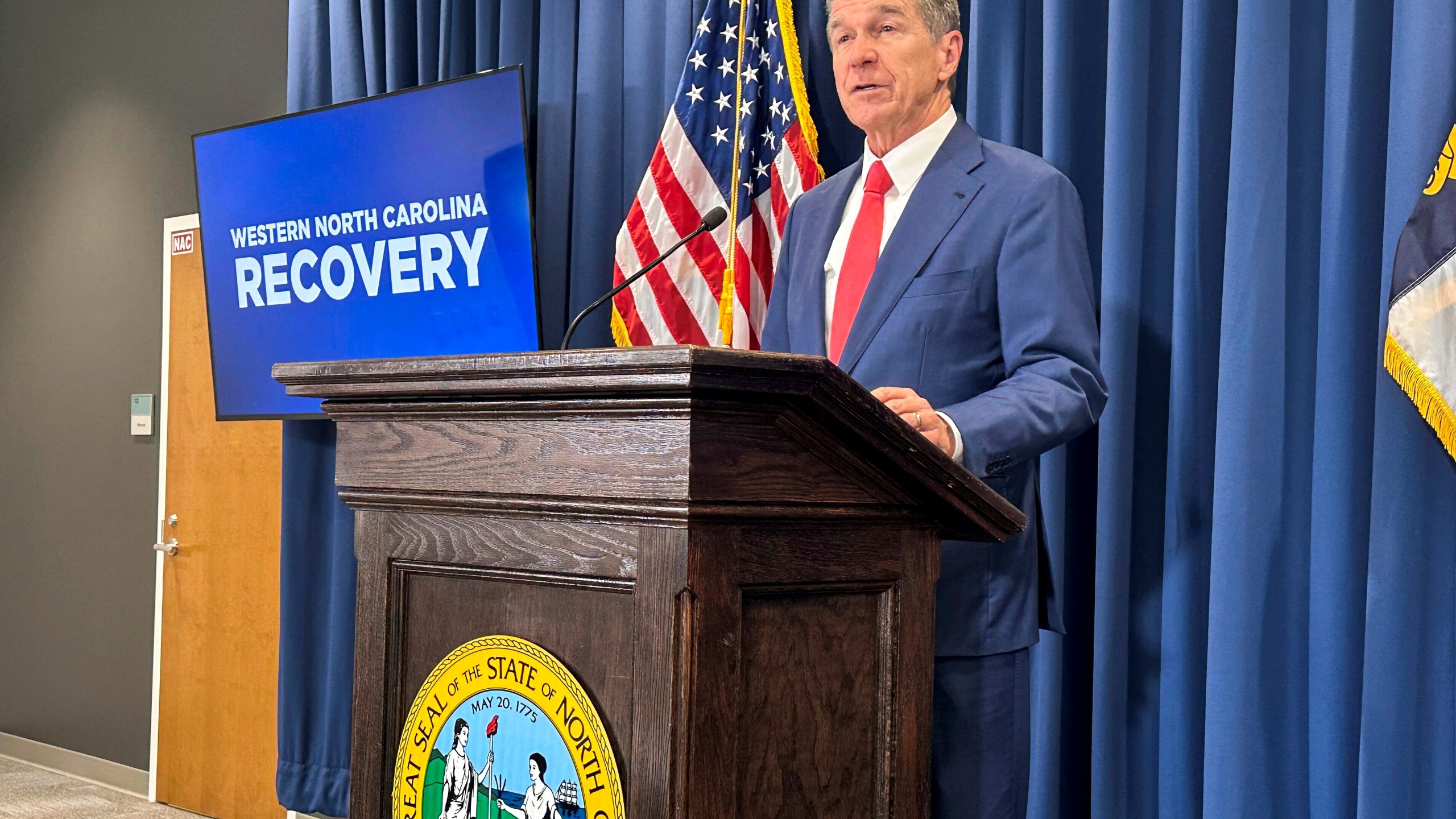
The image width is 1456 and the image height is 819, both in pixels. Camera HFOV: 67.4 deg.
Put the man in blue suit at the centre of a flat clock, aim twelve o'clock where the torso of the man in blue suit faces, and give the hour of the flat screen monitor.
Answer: The flat screen monitor is roughly at 3 o'clock from the man in blue suit.

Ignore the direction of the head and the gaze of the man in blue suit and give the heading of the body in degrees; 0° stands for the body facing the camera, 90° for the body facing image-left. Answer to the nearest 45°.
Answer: approximately 45°

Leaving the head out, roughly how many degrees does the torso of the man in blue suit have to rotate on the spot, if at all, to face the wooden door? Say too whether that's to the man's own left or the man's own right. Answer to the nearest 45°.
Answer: approximately 90° to the man's own right

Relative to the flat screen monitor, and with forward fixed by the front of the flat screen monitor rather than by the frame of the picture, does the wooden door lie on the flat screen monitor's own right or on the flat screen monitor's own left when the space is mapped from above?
on the flat screen monitor's own right

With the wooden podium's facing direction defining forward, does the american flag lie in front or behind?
behind

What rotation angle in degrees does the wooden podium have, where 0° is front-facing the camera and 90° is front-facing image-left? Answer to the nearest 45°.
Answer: approximately 45°

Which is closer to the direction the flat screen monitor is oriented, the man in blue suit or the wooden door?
the man in blue suit
